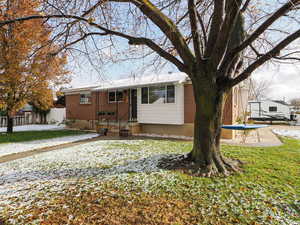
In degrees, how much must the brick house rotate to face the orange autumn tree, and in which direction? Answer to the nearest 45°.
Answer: approximately 45° to its right

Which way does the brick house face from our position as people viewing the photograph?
facing the viewer and to the left of the viewer

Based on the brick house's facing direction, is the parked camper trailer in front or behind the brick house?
behind
